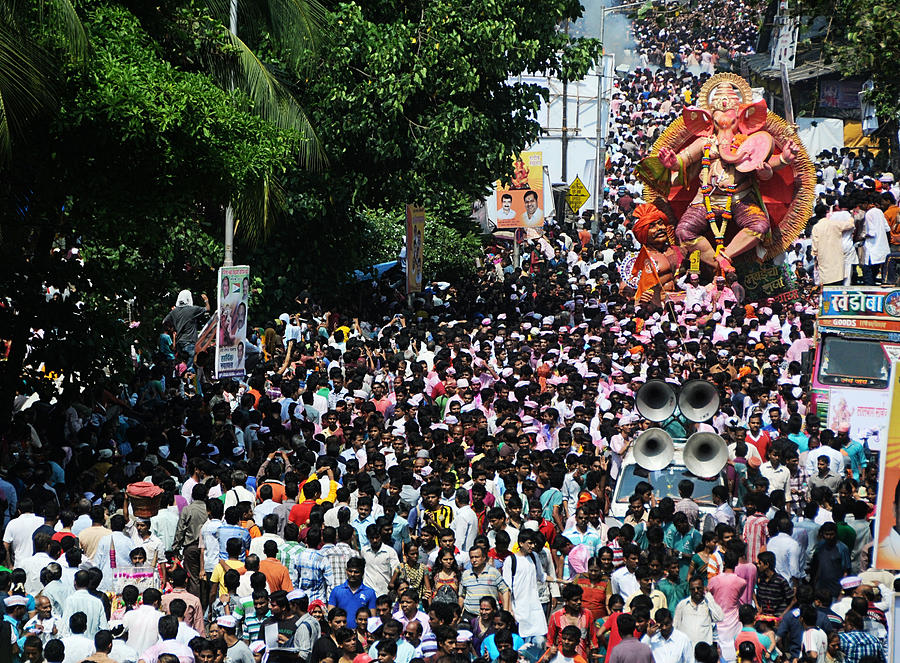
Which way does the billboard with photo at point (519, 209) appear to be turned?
toward the camera

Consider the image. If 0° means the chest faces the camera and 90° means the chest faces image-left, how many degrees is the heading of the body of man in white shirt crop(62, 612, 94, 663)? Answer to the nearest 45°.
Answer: approximately 180°

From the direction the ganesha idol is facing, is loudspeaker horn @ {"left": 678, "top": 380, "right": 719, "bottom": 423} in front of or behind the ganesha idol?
in front

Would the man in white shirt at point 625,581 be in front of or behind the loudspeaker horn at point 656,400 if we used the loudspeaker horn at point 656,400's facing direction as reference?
in front

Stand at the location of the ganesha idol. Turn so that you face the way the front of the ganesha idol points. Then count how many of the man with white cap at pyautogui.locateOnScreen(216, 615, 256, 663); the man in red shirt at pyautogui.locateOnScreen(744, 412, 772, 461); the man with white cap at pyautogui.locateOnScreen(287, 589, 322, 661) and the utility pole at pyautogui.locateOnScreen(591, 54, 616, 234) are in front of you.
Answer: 3

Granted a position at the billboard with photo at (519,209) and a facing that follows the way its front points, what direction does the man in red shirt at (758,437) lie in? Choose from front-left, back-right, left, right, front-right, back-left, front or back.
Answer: front

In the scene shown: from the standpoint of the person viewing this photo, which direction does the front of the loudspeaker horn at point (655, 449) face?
facing the viewer

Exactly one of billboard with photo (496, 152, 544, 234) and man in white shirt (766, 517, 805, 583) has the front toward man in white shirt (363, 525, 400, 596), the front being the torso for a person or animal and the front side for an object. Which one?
the billboard with photo

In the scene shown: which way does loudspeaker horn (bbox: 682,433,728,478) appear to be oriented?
toward the camera

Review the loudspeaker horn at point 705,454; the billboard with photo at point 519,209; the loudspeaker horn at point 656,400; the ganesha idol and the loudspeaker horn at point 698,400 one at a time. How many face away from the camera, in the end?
0

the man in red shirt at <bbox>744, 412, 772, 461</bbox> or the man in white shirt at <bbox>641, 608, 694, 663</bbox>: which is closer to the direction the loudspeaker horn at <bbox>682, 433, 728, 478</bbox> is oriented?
the man in white shirt

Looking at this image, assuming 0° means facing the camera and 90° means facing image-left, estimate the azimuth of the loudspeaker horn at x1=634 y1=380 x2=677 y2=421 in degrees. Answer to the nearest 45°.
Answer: approximately 0°

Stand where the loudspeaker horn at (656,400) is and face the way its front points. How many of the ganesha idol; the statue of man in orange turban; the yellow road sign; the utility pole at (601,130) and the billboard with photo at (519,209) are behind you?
5

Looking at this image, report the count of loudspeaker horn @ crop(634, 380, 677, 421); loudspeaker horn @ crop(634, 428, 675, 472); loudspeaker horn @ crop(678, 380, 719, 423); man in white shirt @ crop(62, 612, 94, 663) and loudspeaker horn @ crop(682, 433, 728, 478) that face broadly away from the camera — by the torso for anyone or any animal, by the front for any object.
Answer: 1
